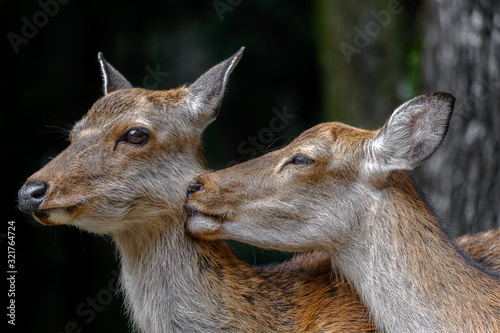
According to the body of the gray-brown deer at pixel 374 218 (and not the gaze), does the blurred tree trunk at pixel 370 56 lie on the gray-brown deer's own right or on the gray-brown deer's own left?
on the gray-brown deer's own right

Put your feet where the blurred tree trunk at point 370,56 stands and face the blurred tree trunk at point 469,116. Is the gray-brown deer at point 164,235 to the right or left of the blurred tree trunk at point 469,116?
right

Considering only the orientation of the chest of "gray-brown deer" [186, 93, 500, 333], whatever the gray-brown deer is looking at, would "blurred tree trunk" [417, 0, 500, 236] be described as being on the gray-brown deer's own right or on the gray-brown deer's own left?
on the gray-brown deer's own right

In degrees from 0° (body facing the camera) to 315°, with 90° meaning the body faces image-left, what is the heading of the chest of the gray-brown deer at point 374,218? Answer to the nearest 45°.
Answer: approximately 90°
